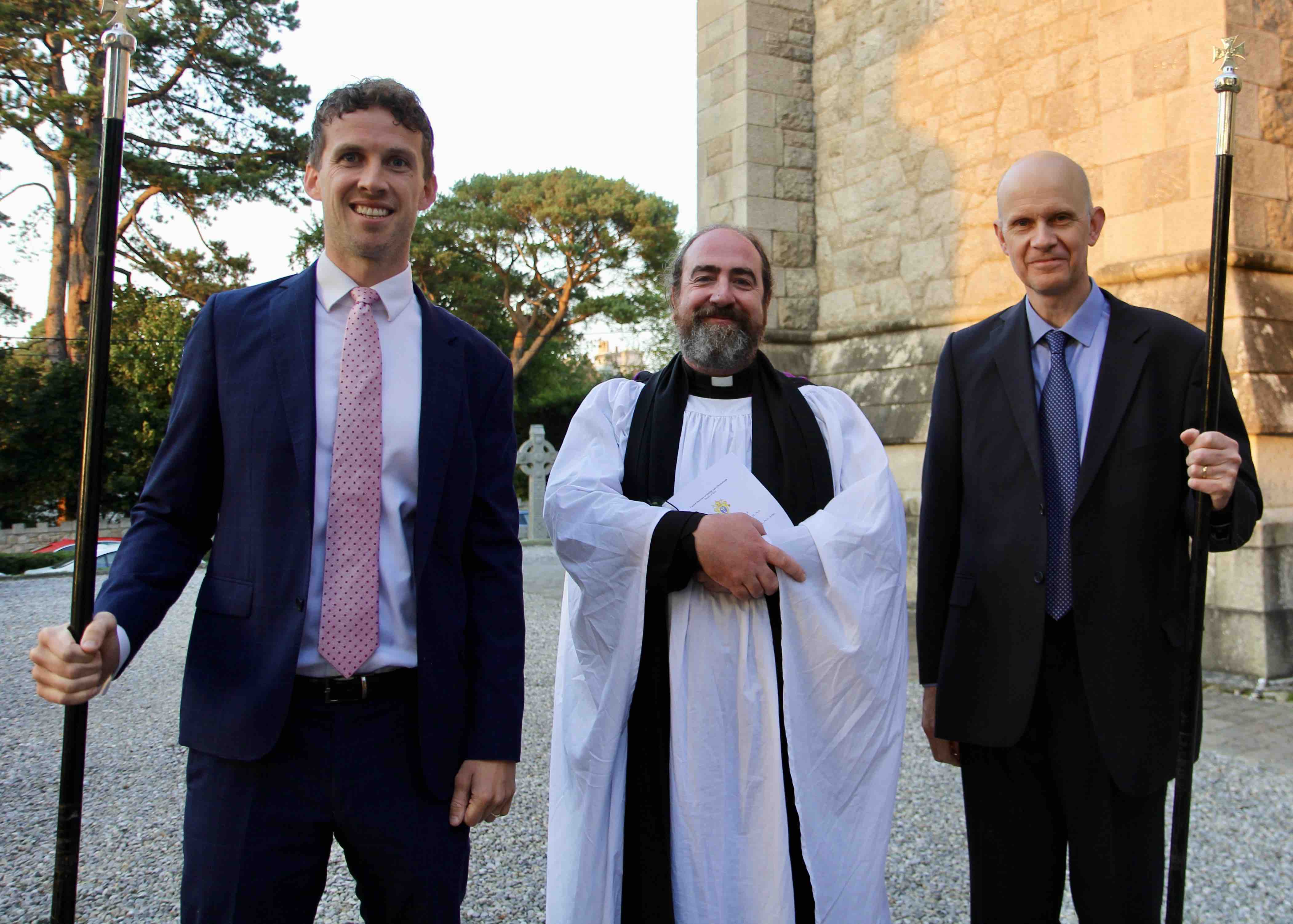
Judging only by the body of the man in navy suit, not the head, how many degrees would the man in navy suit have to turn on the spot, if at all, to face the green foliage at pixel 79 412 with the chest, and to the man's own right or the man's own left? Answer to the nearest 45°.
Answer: approximately 180°

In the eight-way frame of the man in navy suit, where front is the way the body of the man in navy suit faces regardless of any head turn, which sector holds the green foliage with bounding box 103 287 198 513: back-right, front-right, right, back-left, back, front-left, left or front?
back

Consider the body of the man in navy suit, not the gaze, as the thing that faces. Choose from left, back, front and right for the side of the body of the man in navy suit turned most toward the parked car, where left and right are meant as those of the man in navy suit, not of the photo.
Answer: back

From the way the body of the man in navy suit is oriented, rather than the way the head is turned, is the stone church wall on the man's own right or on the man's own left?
on the man's own left

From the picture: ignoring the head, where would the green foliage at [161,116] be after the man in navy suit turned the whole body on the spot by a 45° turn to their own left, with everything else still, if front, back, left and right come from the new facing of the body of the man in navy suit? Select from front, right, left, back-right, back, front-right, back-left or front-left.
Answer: back-left

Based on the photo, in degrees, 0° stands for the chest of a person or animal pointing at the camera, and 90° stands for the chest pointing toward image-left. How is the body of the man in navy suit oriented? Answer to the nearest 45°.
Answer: approximately 0°
